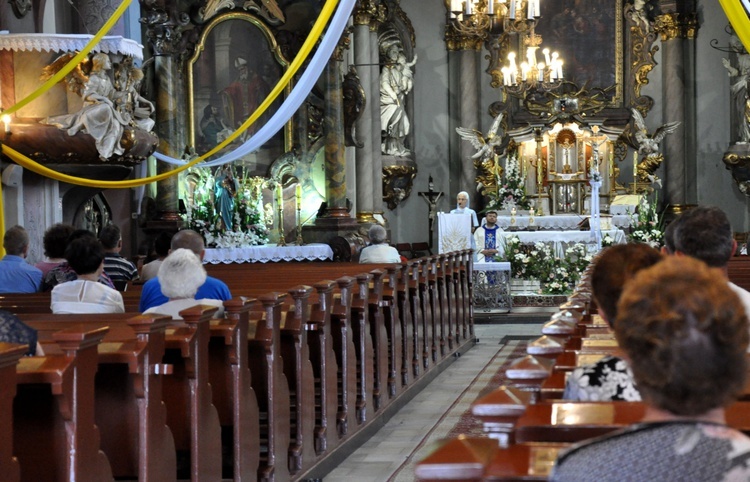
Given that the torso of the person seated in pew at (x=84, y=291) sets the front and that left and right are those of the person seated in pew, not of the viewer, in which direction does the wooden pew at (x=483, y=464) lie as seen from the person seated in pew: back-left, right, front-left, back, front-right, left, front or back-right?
back-right

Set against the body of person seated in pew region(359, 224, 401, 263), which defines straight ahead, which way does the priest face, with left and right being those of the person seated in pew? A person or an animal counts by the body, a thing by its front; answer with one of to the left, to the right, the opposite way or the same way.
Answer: the opposite way

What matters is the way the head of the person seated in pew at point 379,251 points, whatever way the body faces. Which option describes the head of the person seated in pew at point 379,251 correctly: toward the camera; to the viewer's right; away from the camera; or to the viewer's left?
away from the camera

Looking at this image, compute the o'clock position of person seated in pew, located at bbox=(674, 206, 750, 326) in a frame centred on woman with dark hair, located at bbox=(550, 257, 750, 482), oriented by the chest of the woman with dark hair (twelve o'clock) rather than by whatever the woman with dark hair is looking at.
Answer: The person seated in pew is roughly at 12 o'clock from the woman with dark hair.

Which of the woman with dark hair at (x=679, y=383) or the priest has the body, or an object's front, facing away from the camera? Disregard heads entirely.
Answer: the woman with dark hair

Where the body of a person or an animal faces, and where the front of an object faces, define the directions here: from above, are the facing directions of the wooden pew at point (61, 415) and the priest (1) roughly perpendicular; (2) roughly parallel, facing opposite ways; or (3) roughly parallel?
roughly parallel, facing opposite ways

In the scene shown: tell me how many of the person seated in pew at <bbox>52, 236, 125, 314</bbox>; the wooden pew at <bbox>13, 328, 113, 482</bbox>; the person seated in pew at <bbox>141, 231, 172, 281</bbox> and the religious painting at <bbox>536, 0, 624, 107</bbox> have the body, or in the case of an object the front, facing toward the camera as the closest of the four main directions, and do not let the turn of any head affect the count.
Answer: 1

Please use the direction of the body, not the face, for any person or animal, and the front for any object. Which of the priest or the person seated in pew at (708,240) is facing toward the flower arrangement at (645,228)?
the person seated in pew

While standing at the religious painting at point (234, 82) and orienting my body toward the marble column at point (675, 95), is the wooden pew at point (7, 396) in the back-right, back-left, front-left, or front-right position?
back-right

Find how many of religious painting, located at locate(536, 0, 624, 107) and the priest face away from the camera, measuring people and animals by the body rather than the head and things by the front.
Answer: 0

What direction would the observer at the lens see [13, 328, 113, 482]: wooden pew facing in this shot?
facing away from the viewer and to the right of the viewer

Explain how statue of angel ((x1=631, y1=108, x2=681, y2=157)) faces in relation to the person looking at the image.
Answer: facing the viewer and to the left of the viewer

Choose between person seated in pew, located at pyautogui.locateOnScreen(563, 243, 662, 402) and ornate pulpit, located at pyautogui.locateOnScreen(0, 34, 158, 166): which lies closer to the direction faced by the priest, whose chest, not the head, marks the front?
the person seated in pew

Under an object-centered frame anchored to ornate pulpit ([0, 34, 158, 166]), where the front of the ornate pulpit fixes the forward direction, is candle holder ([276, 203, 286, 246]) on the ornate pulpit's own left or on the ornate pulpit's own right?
on the ornate pulpit's own left

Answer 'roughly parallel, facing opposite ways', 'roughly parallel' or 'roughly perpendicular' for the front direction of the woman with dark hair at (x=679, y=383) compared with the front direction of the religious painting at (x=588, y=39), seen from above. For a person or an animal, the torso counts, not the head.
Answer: roughly parallel, facing opposite ways

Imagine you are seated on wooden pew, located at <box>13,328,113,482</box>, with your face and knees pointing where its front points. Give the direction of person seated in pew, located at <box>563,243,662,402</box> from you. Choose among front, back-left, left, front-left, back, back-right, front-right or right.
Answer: right

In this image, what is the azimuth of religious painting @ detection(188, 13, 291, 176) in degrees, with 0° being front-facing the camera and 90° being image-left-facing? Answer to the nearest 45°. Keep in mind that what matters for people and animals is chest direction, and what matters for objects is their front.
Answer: approximately 0°

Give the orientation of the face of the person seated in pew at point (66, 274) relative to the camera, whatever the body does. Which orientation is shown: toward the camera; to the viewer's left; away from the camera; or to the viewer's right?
away from the camera

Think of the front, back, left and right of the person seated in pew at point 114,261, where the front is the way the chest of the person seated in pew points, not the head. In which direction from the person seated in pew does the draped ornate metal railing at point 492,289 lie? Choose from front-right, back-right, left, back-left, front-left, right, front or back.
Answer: front

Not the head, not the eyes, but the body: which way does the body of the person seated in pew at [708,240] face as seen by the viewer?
away from the camera

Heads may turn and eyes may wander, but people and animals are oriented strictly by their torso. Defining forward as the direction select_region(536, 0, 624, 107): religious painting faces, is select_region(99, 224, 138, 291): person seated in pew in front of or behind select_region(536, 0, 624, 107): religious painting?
in front
